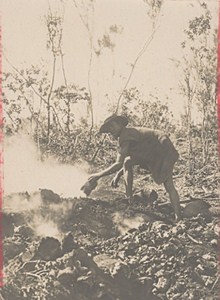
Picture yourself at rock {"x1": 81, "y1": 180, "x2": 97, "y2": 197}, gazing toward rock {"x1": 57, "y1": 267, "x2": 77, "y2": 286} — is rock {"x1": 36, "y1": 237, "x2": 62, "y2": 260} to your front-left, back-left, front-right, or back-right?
front-right

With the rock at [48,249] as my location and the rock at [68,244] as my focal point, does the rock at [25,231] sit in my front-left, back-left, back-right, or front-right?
back-left

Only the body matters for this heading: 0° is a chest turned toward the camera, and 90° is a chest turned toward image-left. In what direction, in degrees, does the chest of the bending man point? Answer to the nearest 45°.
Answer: approximately 90°

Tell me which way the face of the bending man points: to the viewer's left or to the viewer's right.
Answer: to the viewer's left
